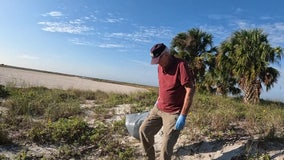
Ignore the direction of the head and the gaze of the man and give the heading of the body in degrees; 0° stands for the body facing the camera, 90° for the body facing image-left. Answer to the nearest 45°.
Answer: approximately 45°

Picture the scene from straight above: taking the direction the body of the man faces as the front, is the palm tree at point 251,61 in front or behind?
behind

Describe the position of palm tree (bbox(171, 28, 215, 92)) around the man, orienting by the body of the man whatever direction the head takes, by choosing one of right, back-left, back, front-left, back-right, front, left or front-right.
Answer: back-right
